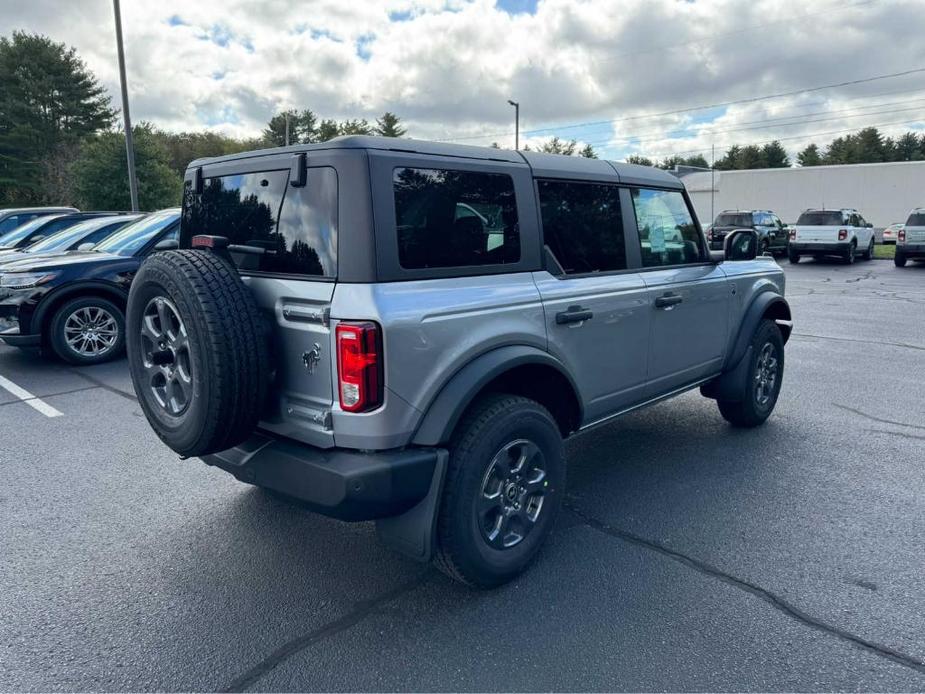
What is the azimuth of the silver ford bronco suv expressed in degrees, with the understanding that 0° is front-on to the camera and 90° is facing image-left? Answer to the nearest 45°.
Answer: approximately 225°

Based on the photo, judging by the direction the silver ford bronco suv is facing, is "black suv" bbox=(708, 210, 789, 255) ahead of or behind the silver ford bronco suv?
ahead

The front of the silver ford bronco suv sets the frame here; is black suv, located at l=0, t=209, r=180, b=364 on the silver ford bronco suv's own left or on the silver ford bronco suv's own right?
on the silver ford bronco suv's own left

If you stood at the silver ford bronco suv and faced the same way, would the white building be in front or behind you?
in front

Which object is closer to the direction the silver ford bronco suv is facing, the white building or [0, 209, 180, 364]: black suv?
the white building
